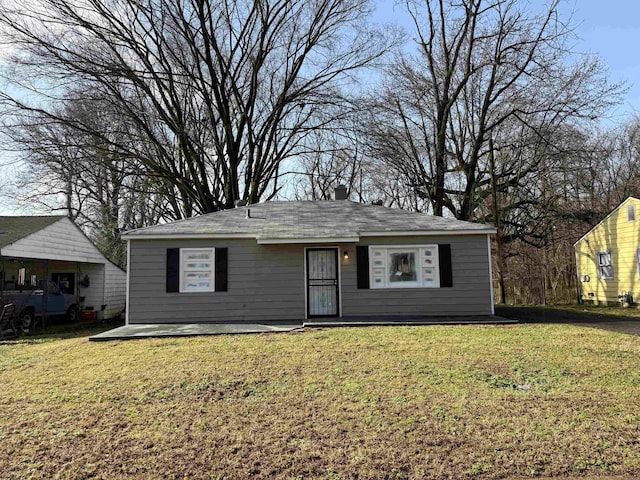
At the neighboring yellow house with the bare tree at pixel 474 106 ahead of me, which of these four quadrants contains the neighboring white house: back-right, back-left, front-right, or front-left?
front-left

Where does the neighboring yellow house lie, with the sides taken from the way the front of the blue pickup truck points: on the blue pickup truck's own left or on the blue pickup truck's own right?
on the blue pickup truck's own right
